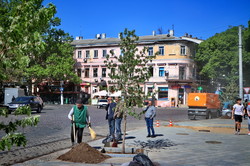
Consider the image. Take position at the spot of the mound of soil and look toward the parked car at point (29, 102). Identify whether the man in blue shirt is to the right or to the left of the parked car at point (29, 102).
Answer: right

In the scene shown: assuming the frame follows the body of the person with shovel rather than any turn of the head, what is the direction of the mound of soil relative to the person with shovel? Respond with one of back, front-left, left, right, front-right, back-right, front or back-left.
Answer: front

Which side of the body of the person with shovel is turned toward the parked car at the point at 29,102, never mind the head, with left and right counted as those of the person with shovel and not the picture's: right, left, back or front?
back
